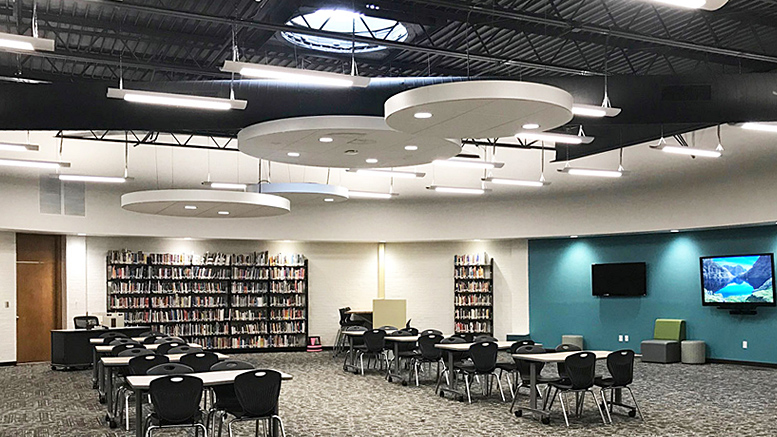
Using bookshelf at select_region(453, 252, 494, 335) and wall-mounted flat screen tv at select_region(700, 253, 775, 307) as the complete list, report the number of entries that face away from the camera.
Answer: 0

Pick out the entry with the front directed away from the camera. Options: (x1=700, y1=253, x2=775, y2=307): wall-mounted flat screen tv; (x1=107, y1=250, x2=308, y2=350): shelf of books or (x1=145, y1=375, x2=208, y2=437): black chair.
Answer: the black chair

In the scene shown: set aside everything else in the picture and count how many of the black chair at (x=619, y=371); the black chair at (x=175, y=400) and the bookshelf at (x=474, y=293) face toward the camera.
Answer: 1

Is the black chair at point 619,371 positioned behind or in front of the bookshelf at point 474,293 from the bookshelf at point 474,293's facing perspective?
in front

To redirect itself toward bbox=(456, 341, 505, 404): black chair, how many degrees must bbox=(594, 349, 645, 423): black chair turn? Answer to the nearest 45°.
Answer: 0° — it already faces it

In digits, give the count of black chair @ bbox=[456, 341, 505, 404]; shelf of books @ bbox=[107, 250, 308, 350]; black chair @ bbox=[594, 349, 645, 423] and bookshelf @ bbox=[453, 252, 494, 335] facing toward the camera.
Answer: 2

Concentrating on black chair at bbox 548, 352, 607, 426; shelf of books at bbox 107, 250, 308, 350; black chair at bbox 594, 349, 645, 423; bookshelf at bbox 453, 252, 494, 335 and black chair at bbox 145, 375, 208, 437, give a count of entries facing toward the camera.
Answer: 2

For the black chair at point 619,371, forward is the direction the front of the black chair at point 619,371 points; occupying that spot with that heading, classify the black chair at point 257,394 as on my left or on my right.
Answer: on my left

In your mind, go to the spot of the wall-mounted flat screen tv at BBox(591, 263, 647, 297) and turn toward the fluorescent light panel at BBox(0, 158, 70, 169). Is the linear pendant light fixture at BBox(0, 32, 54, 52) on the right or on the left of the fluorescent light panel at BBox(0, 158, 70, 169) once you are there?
left

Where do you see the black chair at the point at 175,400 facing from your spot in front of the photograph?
facing away from the viewer

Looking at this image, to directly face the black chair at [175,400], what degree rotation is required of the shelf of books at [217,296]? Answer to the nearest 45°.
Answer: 0° — it already faces it

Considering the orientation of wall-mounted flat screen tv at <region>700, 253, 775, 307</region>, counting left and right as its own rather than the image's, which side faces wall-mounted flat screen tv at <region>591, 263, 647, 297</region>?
right

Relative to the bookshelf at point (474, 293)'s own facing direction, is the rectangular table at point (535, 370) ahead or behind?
ahead

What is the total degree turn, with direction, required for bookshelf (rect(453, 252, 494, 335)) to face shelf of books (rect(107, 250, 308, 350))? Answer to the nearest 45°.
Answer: approximately 90° to its right

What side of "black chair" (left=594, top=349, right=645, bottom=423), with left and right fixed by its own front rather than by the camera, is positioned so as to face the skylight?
front

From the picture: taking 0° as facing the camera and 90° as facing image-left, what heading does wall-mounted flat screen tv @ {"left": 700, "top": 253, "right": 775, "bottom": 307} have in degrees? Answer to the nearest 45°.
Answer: approximately 45°
